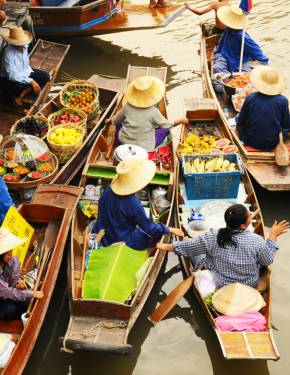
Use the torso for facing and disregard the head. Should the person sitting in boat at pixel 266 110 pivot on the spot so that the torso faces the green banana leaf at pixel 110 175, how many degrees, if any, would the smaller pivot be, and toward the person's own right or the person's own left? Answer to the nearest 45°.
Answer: approximately 135° to the person's own left

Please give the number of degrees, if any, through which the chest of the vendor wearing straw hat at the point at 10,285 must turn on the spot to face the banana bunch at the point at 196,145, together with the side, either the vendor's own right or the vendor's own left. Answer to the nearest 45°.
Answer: approximately 90° to the vendor's own left

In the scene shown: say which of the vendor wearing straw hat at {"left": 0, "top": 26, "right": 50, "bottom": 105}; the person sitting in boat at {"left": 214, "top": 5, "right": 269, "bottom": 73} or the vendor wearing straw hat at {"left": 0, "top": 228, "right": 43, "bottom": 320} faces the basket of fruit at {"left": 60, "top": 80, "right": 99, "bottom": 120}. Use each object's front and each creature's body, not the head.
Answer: the vendor wearing straw hat at {"left": 0, "top": 26, "right": 50, "bottom": 105}

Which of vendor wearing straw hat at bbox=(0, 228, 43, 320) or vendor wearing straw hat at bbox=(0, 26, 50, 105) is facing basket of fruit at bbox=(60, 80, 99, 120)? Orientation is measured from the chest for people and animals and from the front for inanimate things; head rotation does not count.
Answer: vendor wearing straw hat at bbox=(0, 26, 50, 105)

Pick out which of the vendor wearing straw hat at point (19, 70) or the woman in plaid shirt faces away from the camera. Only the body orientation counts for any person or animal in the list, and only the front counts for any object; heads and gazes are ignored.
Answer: the woman in plaid shirt

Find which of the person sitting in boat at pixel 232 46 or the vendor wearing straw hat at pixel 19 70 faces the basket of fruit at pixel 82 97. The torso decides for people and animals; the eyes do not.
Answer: the vendor wearing straw hat

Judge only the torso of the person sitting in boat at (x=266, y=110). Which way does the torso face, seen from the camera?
away from the camera

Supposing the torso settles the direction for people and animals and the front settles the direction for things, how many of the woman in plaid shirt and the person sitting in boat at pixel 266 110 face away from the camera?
2

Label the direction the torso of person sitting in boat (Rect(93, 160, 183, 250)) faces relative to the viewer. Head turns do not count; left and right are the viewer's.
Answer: facing away from the viewer and to the right of the viewer

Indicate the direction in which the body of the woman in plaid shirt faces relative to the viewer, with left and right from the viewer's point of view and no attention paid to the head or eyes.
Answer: facing away from the viewer

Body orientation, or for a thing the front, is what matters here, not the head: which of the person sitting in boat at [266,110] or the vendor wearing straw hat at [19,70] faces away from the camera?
the person sitting in boat

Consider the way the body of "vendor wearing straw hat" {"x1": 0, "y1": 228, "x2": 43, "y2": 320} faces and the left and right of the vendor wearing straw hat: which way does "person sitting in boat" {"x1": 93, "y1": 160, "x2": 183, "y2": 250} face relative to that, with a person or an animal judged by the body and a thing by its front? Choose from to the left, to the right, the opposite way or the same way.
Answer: to the left

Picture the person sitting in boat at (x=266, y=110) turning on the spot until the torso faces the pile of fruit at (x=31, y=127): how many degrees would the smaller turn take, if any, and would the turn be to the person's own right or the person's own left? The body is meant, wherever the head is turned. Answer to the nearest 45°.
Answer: approximately 90° to the person's own left
